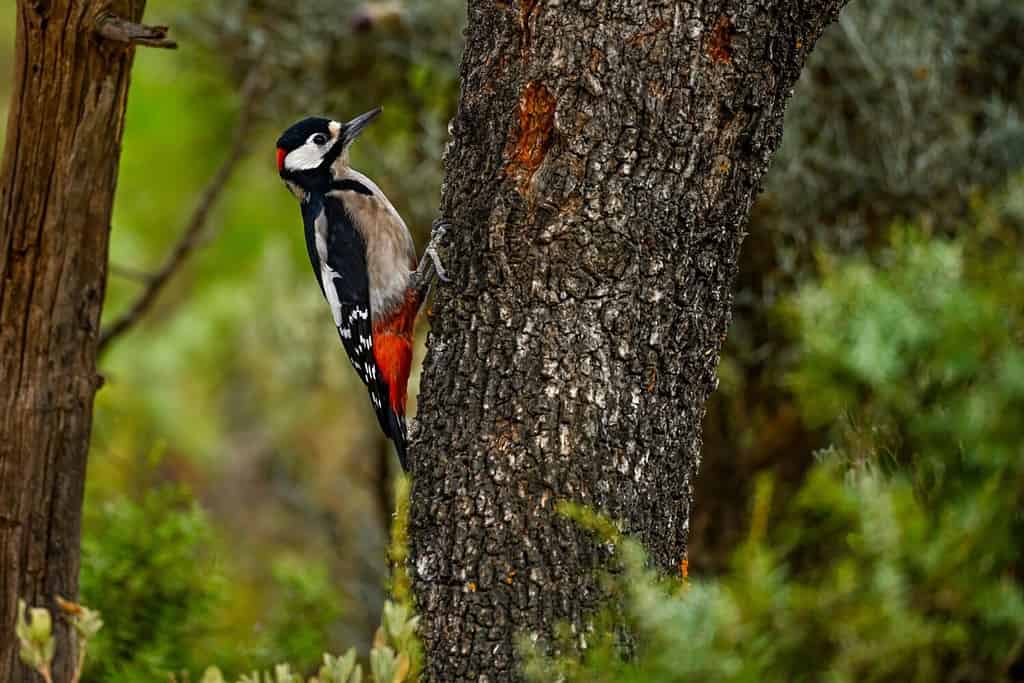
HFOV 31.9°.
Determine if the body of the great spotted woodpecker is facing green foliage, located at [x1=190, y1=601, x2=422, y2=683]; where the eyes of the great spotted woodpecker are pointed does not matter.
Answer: no

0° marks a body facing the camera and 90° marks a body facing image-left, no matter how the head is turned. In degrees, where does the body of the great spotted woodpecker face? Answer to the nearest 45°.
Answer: approximately 270°

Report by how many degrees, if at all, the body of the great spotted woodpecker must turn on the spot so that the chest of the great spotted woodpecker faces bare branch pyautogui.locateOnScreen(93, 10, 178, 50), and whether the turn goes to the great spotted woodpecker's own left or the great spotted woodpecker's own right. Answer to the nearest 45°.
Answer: approximately 135° to the great spotted woodpecker's own right

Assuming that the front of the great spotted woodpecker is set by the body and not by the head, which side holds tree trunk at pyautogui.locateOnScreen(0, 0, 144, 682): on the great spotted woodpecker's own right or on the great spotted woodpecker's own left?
on the great spotted woodpecker's own right

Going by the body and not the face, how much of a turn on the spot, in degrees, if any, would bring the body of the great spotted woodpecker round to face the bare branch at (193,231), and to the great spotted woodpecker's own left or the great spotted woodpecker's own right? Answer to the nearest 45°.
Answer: approximately 135° to the great spotted woodpecker's own left
